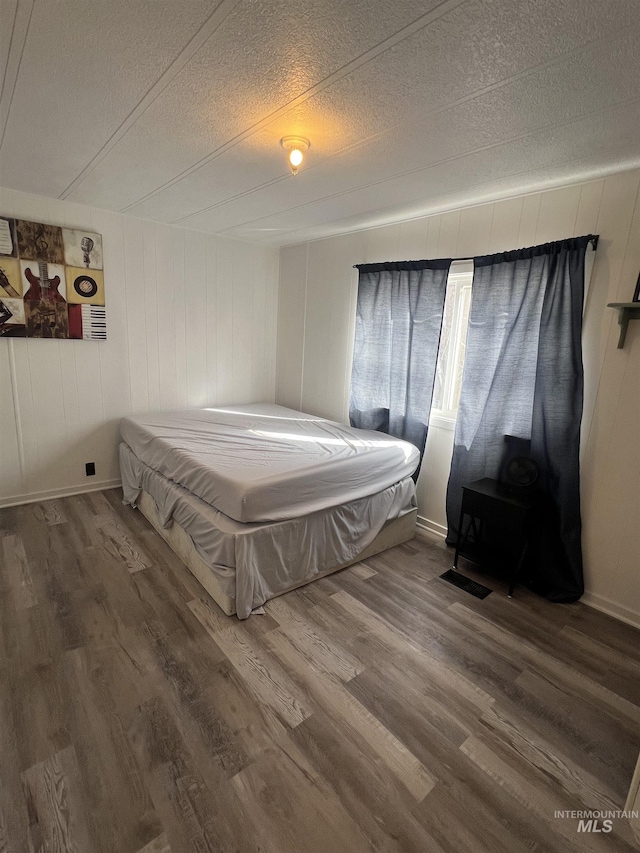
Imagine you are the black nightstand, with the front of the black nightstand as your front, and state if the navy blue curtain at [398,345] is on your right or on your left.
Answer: on your right

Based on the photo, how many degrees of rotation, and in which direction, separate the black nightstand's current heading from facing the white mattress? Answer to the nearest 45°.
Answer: approximately 45° to its right

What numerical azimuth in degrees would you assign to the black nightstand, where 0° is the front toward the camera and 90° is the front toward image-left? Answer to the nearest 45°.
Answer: approximately 45°

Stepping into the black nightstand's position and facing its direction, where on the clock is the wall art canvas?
The wall art canvas is roughly at 1 o'clock from the black nightstand.
